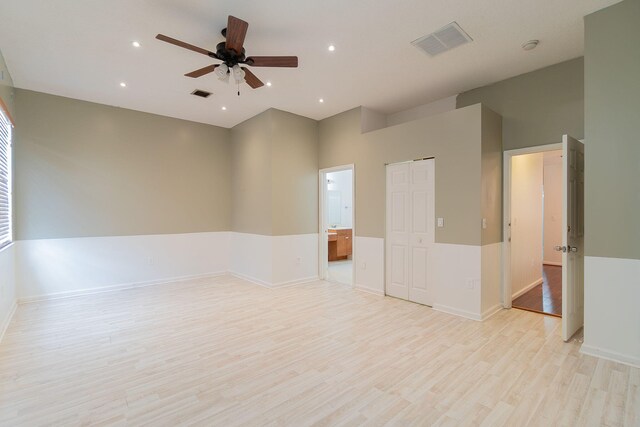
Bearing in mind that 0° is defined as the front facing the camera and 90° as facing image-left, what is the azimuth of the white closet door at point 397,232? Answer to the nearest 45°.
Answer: approximately 45°

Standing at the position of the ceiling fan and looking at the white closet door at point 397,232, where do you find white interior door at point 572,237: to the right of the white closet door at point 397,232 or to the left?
right

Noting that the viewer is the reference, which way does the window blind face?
facing to the right of the viewer

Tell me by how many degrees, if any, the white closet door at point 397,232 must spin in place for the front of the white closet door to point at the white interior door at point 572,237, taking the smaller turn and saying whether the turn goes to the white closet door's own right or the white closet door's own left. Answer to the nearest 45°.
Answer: approximately 90° to the white closet door's own left

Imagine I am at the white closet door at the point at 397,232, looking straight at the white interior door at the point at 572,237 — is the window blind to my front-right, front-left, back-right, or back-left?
back-right

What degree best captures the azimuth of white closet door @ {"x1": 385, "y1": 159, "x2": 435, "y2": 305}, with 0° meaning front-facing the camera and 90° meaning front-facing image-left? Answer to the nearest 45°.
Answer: approximately 45°
